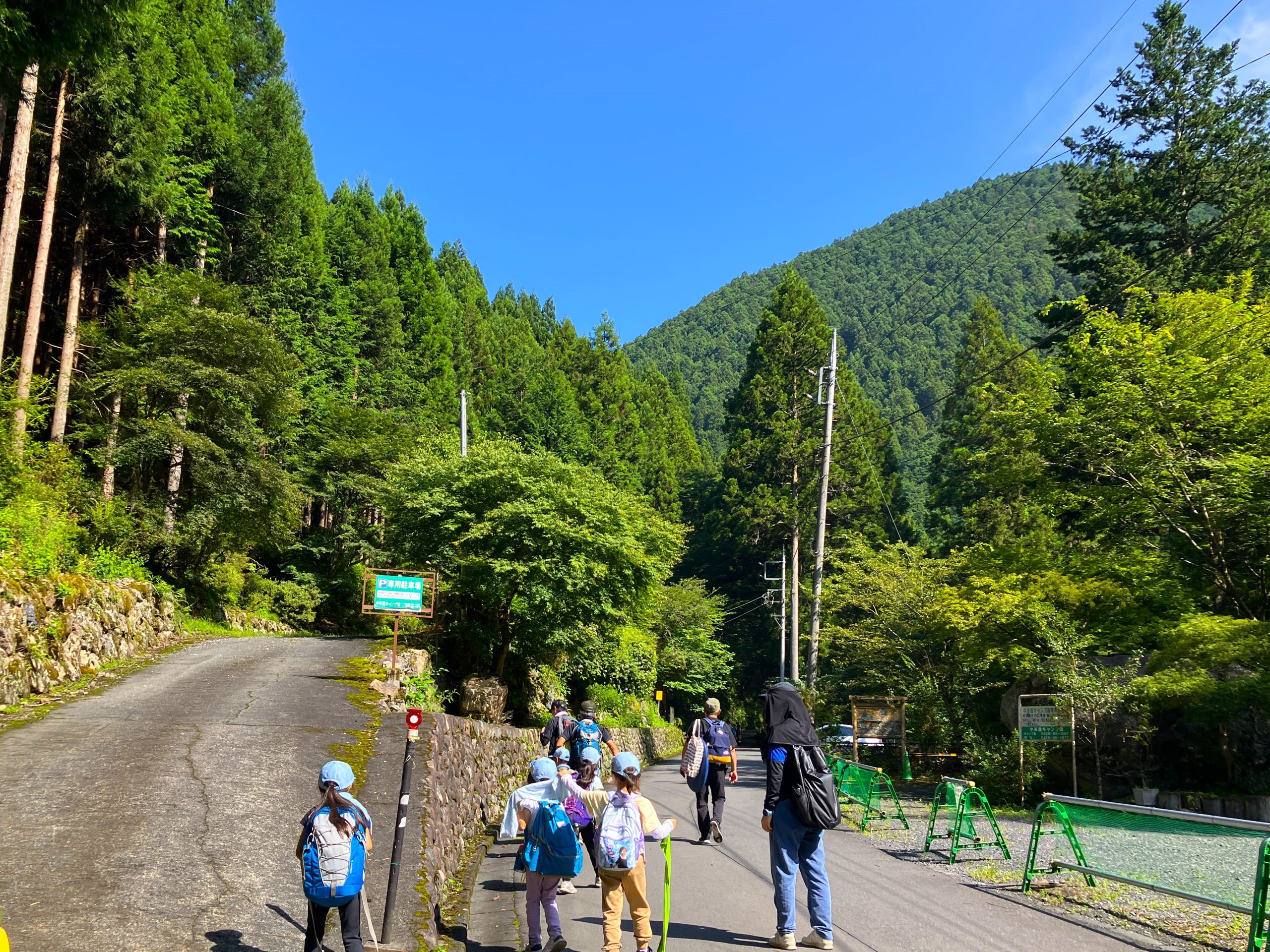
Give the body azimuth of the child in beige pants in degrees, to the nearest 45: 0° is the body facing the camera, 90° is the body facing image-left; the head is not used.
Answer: approximately 180°

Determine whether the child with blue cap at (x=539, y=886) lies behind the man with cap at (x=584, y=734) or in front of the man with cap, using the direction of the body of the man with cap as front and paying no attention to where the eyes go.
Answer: behind

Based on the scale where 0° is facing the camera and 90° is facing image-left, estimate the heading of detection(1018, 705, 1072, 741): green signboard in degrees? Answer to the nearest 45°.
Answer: approximately 0°

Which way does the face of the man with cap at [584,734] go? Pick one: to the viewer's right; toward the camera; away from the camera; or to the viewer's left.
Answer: away from the camera

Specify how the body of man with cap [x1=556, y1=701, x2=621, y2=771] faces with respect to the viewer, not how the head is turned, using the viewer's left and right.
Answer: facing away from the viewer

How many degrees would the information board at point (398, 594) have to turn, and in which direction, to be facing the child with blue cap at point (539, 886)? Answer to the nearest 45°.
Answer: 0° — it already faces them

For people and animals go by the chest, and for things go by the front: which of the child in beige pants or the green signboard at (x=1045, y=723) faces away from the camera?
the child in beige pants

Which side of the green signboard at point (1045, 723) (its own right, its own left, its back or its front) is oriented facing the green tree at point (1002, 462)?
back

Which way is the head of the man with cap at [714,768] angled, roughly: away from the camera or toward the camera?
away from the camera

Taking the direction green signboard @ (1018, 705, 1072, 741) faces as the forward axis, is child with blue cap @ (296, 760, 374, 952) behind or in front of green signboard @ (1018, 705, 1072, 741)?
in front

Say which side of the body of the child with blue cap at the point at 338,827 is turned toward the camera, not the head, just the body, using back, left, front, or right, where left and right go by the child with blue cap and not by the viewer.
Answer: back
